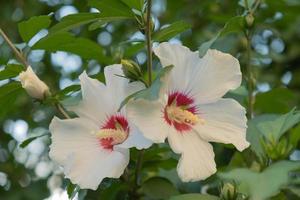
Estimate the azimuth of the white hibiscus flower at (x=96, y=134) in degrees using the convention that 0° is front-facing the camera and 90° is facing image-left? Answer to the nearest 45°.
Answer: approximately 45°

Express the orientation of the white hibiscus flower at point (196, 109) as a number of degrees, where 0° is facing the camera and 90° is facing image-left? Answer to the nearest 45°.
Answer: approximately 315°

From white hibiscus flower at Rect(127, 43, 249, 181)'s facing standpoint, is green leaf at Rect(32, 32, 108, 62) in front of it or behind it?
behind
